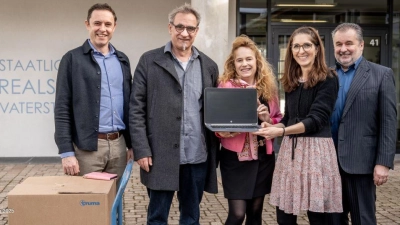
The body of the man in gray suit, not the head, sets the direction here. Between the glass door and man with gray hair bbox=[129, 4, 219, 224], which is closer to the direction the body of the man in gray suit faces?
the man with gray hair

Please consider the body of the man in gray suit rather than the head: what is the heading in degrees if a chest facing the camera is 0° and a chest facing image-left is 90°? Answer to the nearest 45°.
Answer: approximately 45°

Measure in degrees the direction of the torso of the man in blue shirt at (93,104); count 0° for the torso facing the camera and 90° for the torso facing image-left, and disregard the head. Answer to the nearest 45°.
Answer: approximately 315°

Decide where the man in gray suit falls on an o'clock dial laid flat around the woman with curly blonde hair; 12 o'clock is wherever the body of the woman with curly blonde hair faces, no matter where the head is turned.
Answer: The man in gray suit is roughly at 9 o'clock from the woman with curly blonde hair.

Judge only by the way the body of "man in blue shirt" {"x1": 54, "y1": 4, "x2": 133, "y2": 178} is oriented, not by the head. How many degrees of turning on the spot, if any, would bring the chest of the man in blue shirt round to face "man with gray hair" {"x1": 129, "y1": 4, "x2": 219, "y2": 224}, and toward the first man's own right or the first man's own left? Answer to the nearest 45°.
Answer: approximately 45° to the first man's own left

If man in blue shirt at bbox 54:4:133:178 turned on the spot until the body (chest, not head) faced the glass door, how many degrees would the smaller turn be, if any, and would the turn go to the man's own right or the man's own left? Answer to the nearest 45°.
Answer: approximately 90° to the man's own left
